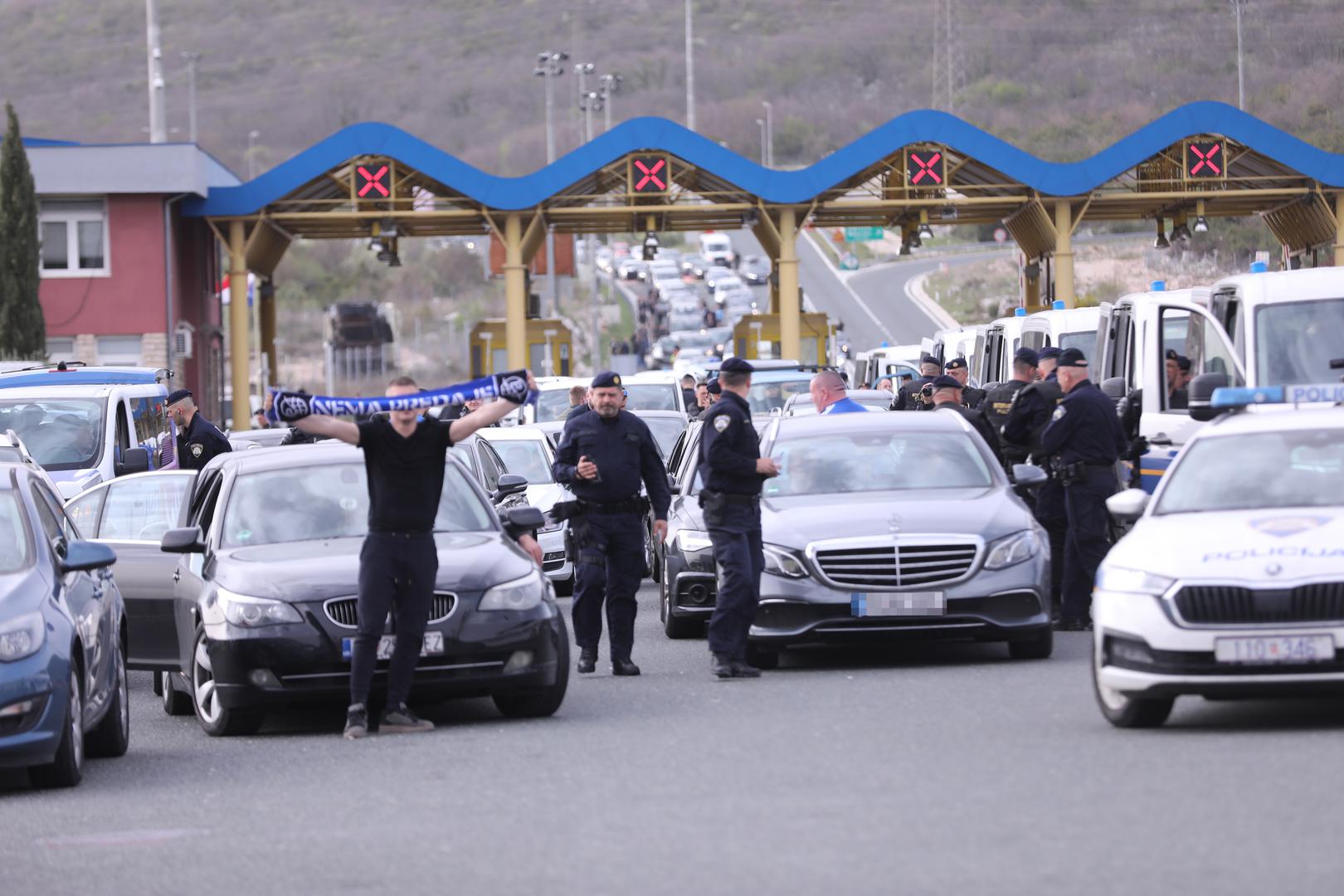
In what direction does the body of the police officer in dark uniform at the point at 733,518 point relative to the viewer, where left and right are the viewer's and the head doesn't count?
facing to the right of the viewer

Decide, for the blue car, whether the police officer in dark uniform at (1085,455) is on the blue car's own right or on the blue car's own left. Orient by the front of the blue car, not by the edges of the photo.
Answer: on the blue car's own left

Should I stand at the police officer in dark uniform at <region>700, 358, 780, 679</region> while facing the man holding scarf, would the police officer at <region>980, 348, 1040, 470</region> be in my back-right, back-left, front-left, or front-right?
back-right

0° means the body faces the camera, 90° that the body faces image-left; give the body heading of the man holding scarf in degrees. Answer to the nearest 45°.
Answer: approximately 0°

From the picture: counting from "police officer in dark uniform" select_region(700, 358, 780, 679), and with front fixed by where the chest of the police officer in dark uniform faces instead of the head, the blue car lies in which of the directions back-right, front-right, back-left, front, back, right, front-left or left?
back-right

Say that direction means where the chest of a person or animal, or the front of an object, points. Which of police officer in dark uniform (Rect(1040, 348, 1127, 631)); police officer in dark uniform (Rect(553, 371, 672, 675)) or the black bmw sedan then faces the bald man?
police officer in dark uniform (Rect(1040, 348, 1127, 631))

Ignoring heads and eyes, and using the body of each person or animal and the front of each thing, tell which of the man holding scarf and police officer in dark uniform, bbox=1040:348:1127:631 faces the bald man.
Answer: the police officer in dark uniform

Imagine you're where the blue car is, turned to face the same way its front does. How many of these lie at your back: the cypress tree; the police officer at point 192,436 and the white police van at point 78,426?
3

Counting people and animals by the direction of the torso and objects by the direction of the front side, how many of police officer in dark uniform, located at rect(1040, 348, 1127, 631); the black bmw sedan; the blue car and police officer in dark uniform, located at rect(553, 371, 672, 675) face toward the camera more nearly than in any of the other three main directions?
3

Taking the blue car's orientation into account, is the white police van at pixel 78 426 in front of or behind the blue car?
behind
